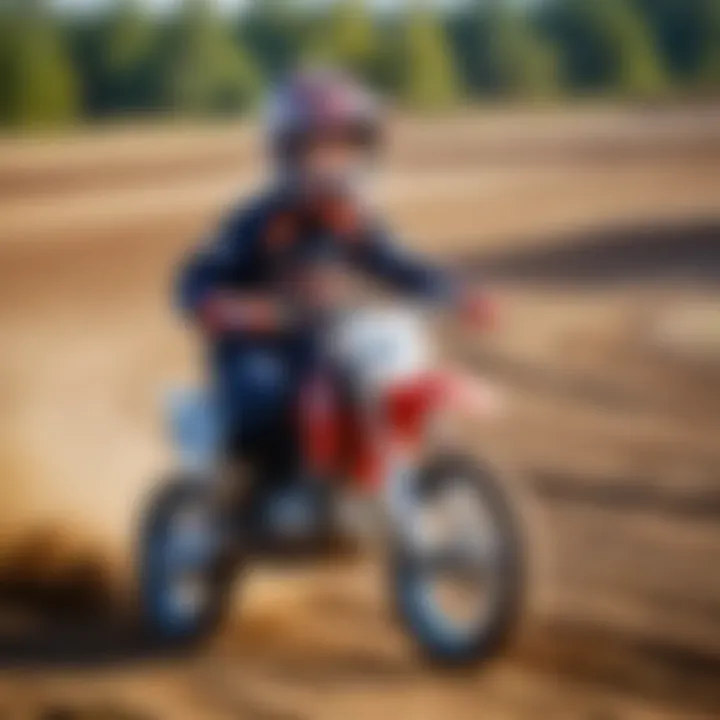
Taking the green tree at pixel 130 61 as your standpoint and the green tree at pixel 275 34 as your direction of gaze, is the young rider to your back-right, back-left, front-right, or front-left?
front-right

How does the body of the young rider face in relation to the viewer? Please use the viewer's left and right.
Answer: facing the viewer and to the right of the viewer
